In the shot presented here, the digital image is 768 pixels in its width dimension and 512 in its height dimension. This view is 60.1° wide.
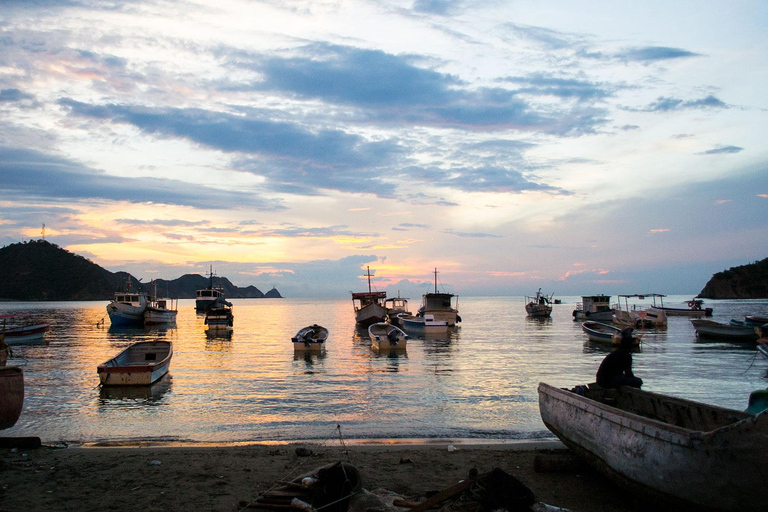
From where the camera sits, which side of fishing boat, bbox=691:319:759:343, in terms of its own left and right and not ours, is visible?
left

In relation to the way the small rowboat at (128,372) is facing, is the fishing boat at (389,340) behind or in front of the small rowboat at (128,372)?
in front

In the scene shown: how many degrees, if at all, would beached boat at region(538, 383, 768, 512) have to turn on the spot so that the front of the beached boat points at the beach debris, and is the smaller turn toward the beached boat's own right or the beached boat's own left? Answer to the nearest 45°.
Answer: approximately 45° to the beached boat's own left

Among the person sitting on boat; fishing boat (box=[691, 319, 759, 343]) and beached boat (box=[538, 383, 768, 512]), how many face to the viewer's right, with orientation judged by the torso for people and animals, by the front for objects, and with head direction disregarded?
1

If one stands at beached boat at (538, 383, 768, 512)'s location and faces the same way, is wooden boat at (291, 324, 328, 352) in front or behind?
in front

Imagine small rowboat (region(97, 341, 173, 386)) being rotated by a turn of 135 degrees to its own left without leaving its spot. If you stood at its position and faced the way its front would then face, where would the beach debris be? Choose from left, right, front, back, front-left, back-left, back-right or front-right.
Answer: left

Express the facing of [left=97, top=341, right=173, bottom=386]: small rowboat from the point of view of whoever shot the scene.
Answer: facing away from the viewer and to the right of the viewer

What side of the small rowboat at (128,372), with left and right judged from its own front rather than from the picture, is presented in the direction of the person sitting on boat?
right
